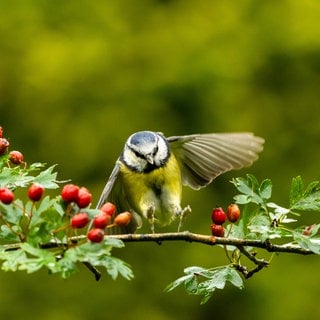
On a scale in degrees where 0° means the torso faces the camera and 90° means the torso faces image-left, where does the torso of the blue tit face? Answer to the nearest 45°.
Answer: approximately 0°

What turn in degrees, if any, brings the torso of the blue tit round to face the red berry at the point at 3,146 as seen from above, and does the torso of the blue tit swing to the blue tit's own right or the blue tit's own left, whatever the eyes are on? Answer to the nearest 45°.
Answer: approximately 45° to the blue tit's own right
